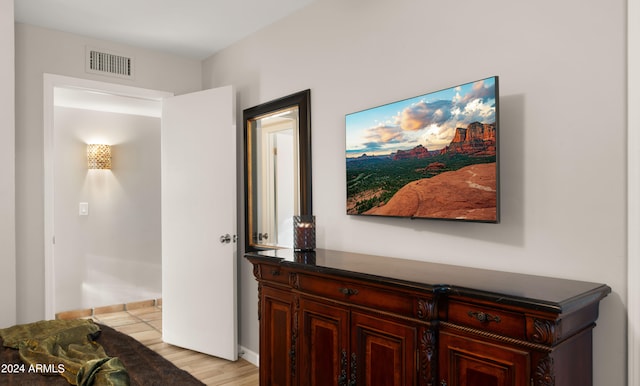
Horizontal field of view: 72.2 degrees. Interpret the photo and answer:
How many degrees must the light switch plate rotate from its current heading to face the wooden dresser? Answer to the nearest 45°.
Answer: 0° — it already faces it

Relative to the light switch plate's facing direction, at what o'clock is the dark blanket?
The dark blanket is roughly at 12 o'clock from the light switch plate.

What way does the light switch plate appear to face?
toward the camera

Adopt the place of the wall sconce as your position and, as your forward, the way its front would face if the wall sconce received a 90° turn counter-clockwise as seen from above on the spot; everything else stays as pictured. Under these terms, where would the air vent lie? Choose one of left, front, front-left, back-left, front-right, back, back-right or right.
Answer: right

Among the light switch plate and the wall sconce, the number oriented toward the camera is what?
2

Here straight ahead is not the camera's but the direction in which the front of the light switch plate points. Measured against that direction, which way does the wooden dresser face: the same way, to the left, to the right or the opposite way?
to the right

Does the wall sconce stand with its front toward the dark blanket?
yes

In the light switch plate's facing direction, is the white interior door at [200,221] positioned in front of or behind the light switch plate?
in front

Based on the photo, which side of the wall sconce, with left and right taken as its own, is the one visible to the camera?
front

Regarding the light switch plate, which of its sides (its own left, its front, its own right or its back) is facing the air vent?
front
